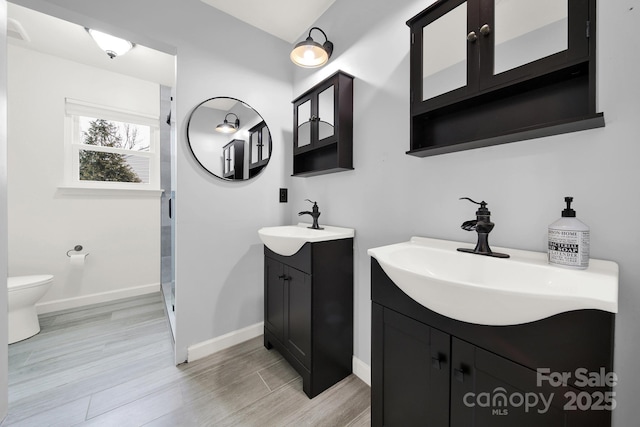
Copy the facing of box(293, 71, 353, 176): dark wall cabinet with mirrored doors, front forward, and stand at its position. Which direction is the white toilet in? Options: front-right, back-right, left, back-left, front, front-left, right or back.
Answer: front-right

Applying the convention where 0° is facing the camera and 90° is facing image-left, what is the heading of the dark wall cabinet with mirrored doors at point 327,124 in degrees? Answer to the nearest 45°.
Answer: approximately 45°

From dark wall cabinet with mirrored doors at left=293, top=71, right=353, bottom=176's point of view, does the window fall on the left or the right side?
on its right

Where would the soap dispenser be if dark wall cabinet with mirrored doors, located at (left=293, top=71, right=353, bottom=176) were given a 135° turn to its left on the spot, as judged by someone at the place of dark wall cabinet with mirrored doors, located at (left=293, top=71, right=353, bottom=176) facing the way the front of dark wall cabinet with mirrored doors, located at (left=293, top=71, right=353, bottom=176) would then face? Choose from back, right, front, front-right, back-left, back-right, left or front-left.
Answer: front-right

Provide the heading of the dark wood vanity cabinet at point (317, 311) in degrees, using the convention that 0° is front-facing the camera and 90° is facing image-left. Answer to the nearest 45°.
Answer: approximately 45°

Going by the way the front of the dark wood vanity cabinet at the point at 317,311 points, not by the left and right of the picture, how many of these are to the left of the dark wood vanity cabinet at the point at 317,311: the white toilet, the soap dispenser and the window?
1

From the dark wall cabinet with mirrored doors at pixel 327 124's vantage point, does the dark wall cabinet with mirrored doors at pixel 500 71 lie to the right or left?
on its left
